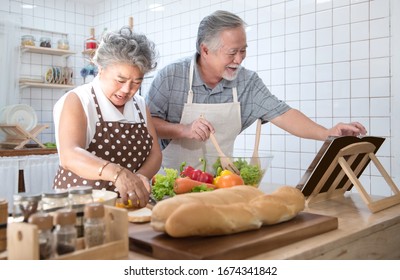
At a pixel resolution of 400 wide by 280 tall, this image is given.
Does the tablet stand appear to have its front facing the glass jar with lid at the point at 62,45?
yes

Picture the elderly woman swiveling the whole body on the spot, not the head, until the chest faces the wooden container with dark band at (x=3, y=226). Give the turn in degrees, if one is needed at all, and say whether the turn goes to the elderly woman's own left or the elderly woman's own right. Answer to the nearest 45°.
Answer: approximately 45° to the elderly woman's own right

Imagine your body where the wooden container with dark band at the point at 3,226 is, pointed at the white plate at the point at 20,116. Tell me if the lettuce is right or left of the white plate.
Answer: right

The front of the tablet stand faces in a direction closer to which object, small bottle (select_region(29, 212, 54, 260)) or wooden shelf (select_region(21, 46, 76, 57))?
the wooden shelf

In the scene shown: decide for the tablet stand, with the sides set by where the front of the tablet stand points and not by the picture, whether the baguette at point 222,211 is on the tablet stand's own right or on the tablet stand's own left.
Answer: on the tablet stand's own left

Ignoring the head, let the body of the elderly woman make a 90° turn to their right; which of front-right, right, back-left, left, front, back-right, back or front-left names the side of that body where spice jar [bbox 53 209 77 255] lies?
front-left

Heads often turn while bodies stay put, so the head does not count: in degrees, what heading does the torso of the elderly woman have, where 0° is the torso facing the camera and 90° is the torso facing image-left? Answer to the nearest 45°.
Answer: approximately 315°

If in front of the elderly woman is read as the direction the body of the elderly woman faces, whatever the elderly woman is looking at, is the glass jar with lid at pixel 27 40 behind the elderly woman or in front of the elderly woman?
behind

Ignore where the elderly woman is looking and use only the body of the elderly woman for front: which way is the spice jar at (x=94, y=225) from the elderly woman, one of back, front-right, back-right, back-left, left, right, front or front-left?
front-right

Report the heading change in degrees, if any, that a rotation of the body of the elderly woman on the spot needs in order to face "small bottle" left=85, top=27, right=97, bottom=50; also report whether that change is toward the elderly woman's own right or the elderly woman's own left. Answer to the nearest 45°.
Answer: approximately 135° to the elderly woman's own left
